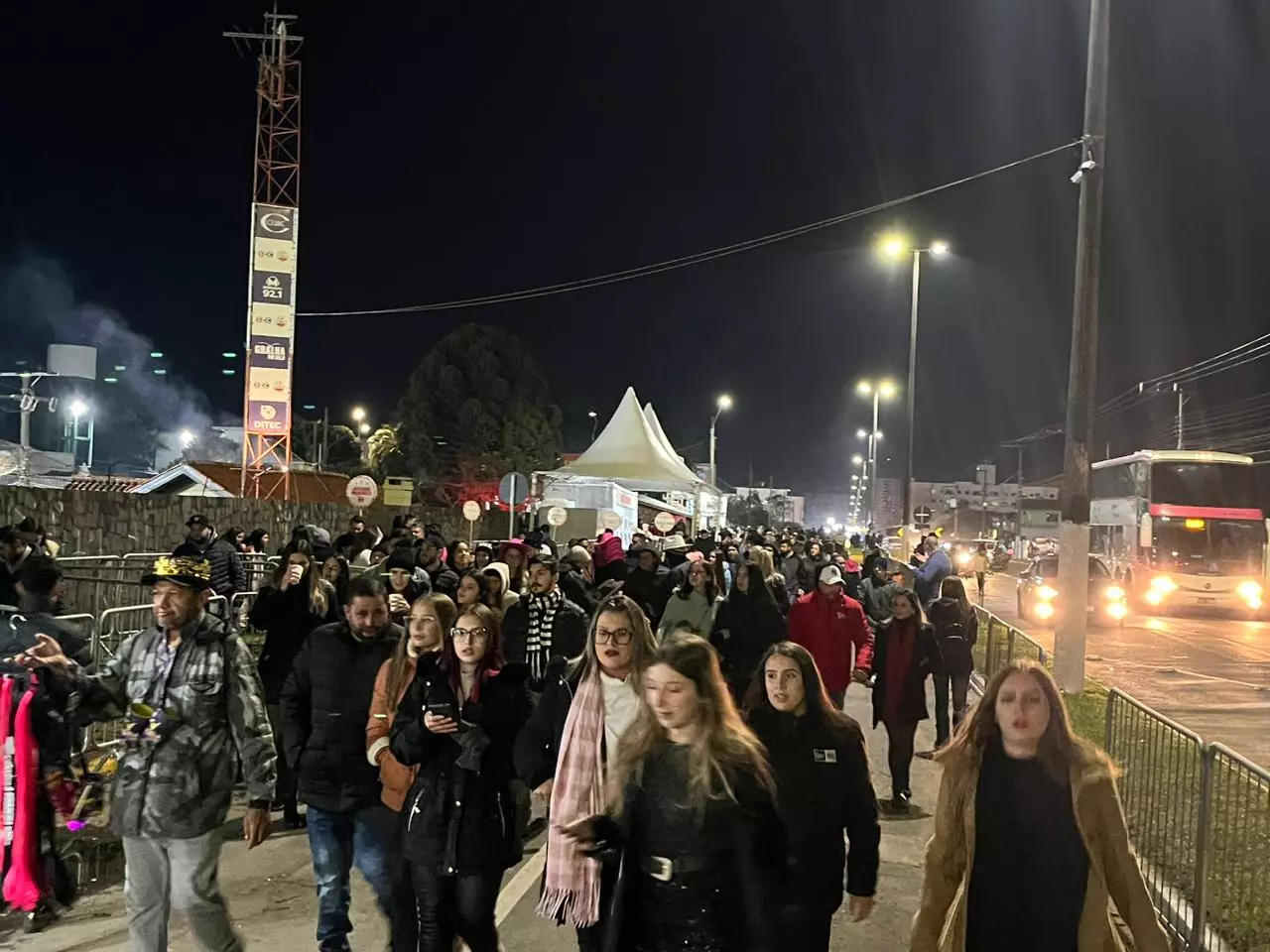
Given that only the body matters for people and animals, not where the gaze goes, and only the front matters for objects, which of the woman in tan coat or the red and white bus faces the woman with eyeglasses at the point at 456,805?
the red and white bus

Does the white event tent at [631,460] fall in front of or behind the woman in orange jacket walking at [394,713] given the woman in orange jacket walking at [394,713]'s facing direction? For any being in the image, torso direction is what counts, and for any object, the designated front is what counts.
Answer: behind

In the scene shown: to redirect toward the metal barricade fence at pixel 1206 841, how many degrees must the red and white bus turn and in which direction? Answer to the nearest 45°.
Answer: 0° — it already faces it

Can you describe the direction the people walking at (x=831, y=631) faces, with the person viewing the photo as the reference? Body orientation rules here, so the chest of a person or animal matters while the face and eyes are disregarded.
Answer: facing the viewer

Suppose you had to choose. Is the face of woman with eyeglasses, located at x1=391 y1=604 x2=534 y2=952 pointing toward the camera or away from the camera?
toward the camera

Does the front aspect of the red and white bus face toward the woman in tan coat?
yes

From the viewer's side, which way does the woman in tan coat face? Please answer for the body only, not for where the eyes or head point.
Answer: toward the camera

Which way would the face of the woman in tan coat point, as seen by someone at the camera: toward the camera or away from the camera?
toward the camera

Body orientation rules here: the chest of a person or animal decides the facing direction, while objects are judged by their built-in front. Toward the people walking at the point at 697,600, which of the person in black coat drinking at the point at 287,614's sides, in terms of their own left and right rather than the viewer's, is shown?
left

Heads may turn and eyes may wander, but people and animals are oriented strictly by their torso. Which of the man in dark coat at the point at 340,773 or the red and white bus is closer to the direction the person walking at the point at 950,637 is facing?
the red and white bus

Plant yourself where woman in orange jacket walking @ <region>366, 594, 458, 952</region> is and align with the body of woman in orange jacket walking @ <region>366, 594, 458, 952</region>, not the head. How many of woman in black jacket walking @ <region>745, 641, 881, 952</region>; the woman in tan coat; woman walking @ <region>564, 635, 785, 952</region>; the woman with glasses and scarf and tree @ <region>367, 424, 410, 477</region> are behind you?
1

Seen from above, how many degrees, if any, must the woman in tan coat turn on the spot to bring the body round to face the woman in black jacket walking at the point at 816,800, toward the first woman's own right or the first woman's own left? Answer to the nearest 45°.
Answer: approximately 135° to the first woman's own right

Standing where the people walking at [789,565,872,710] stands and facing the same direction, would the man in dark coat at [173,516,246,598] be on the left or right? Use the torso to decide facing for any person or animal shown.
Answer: on their right

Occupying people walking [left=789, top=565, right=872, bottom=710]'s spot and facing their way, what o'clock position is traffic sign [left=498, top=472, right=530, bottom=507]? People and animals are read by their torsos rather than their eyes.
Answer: The traffic sign is roughly at 5 o'clock from the people walking.

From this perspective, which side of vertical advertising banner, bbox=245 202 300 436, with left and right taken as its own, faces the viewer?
front

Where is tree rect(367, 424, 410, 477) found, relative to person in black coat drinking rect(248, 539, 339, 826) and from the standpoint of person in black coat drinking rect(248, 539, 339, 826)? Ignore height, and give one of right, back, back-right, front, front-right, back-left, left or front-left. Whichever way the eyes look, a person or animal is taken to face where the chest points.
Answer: back
